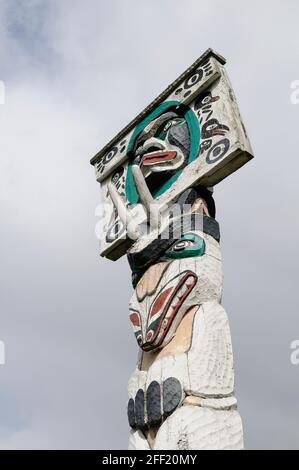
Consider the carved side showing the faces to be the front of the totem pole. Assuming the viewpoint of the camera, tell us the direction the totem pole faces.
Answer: facing the viewer and to the left of the viewer
